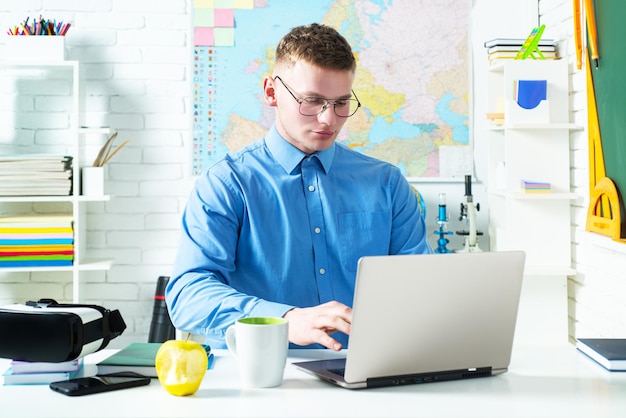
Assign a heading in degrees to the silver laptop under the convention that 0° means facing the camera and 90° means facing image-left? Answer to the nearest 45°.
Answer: approximately 135°

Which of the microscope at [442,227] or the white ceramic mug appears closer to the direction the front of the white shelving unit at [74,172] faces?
the white ceramic mug

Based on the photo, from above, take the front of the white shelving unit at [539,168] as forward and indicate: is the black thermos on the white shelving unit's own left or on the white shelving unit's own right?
on the white shelving unit's own right

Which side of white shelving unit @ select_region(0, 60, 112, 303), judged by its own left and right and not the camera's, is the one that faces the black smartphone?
front

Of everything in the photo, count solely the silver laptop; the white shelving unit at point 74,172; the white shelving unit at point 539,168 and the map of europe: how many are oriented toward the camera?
3

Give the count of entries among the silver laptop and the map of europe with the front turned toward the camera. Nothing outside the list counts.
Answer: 1

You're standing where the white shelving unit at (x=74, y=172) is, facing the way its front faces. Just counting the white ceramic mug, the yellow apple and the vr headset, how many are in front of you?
3

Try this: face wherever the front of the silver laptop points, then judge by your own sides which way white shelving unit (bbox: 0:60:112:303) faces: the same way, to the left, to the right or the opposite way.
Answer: the opposite way

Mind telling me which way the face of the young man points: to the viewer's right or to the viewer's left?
to the viewer's right

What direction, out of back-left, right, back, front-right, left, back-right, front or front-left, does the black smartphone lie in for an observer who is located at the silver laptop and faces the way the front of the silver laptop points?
front-left

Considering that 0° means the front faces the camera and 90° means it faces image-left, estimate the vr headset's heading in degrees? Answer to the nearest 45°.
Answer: approximately 45°
